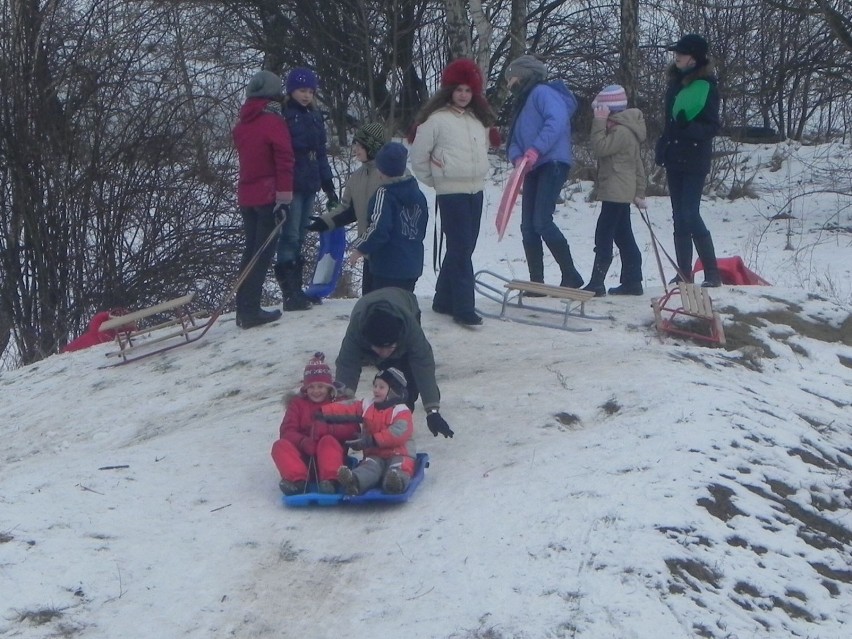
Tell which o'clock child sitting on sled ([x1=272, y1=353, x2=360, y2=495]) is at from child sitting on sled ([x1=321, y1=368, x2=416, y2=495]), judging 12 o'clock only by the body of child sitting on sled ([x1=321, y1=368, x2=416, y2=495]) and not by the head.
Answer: child sitting on sled ([x1=272, y1=353, x2=360, y2=495]) is roughly at 2 o'clock from child sitting on sled ([x1=321, y1=368, x2=416, y2=495]).

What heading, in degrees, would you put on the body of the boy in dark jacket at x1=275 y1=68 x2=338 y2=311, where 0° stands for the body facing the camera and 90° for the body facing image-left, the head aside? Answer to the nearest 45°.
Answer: approximately 315°

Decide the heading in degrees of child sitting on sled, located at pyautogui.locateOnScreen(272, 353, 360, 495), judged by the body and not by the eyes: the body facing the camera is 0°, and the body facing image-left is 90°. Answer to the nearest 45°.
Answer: approximately 0°

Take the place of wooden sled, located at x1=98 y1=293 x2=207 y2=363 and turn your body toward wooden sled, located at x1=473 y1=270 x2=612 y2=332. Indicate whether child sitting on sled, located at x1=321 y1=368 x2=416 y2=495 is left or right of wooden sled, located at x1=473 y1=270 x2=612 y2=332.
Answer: right

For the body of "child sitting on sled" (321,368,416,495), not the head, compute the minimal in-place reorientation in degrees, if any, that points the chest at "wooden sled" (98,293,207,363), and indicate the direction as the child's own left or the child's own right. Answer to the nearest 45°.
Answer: approximately 90° to the child's own right

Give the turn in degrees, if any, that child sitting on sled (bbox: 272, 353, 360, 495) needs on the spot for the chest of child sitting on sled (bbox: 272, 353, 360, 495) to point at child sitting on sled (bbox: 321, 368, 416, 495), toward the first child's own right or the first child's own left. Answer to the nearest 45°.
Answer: approximately 90° to the first child's own left

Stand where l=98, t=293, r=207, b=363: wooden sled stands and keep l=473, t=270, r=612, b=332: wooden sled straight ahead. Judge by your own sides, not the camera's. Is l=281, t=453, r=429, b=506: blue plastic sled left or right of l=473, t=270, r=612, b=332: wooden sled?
right

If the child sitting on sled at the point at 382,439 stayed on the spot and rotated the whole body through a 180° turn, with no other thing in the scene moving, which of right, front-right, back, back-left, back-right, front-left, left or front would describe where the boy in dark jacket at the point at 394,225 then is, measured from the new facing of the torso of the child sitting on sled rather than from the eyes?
front-left
